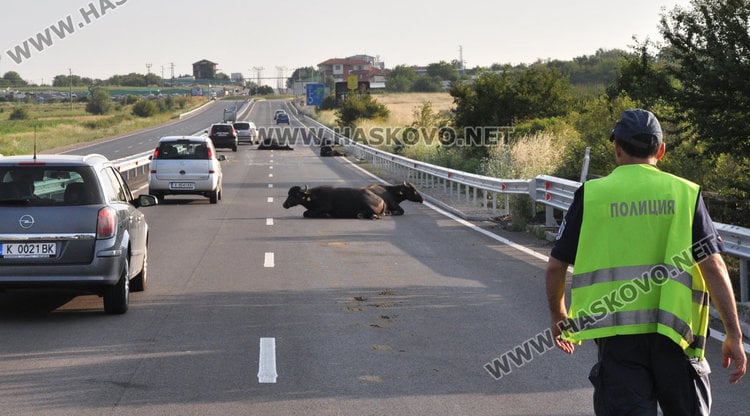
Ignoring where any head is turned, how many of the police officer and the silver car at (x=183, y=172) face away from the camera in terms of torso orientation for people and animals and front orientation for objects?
2

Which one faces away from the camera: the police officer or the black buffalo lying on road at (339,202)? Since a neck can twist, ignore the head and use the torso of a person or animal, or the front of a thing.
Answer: the police officer

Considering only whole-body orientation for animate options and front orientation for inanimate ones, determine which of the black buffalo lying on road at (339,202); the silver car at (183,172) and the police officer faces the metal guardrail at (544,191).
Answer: the police officer

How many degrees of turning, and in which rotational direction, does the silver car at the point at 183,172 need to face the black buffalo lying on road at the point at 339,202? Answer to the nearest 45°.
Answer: approximately 135° to its right

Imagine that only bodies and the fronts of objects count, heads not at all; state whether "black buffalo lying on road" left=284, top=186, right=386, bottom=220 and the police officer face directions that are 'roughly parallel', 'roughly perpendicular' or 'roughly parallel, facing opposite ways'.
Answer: roughly perpendicular

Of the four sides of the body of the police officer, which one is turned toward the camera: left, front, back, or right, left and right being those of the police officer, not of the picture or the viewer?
back

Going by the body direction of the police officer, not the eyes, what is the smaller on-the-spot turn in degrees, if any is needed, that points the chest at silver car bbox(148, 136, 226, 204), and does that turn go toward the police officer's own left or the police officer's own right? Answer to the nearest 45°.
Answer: approximately 45° to the police officer's own left

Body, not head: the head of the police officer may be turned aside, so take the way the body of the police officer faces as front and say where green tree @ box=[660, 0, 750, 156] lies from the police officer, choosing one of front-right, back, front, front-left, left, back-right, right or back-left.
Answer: front

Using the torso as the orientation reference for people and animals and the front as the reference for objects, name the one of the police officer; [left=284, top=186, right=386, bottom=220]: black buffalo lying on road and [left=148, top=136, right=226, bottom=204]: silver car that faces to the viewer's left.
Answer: the black buffalo lying on road

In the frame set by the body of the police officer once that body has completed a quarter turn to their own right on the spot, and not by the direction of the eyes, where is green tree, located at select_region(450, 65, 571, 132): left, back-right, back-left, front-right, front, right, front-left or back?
left

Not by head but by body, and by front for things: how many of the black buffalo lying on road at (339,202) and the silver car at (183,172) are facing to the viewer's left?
1

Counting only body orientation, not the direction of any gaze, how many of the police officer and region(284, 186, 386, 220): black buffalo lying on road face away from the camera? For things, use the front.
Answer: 1

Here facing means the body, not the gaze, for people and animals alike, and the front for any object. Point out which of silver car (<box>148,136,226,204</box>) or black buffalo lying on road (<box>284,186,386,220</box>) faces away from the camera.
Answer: the silver car

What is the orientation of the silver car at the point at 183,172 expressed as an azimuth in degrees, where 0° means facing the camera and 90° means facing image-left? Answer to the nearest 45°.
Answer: approximately 180°

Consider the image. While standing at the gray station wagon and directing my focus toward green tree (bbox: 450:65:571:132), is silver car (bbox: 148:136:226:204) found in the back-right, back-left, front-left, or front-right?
front-left

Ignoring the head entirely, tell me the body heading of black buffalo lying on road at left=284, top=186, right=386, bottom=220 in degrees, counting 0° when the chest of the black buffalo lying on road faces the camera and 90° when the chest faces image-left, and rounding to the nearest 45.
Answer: approximately 90°

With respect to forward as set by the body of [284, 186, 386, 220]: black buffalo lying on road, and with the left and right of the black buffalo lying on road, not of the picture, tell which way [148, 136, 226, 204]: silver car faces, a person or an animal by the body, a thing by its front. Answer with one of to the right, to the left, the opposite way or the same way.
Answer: to the right
